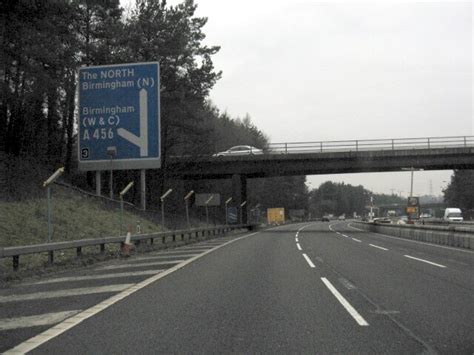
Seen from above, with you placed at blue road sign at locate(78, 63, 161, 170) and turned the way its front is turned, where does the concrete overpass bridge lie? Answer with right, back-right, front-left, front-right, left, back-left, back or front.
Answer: back-left

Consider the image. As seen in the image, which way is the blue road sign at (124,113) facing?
toward the camera
